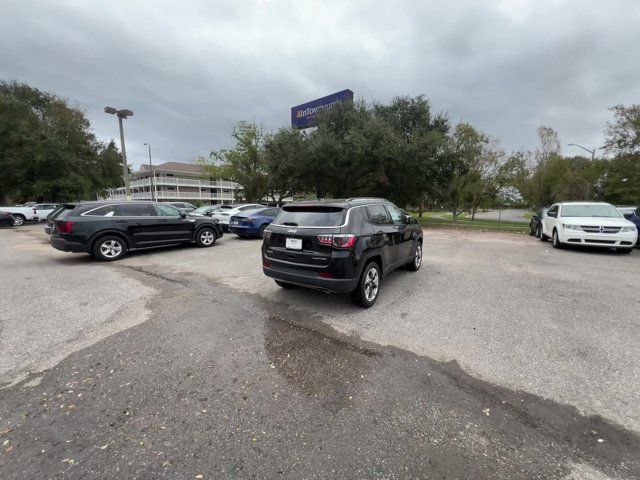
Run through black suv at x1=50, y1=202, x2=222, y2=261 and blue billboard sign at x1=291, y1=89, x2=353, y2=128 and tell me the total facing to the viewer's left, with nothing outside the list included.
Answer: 0

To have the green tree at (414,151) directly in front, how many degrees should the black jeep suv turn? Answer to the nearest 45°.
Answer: approximately 45° to its left

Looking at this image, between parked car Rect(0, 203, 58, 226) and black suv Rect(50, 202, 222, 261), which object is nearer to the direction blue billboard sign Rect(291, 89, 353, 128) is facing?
the black suv

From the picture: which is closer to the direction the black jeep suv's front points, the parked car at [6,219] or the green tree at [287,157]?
the green tree

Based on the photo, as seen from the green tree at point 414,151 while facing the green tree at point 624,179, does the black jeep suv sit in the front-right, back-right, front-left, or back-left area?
back-right

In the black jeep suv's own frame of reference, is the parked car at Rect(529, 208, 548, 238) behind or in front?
in front

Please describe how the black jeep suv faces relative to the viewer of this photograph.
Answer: facing away from the viewer and to the right of the viewer

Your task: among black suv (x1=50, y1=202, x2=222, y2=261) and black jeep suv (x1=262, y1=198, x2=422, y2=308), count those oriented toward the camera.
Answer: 0

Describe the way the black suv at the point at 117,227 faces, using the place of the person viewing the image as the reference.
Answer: facing away from the viewer and to the right of the viewer

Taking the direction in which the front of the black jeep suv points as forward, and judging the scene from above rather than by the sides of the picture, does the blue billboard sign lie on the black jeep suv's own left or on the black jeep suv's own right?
on the black jeep suv's own left
